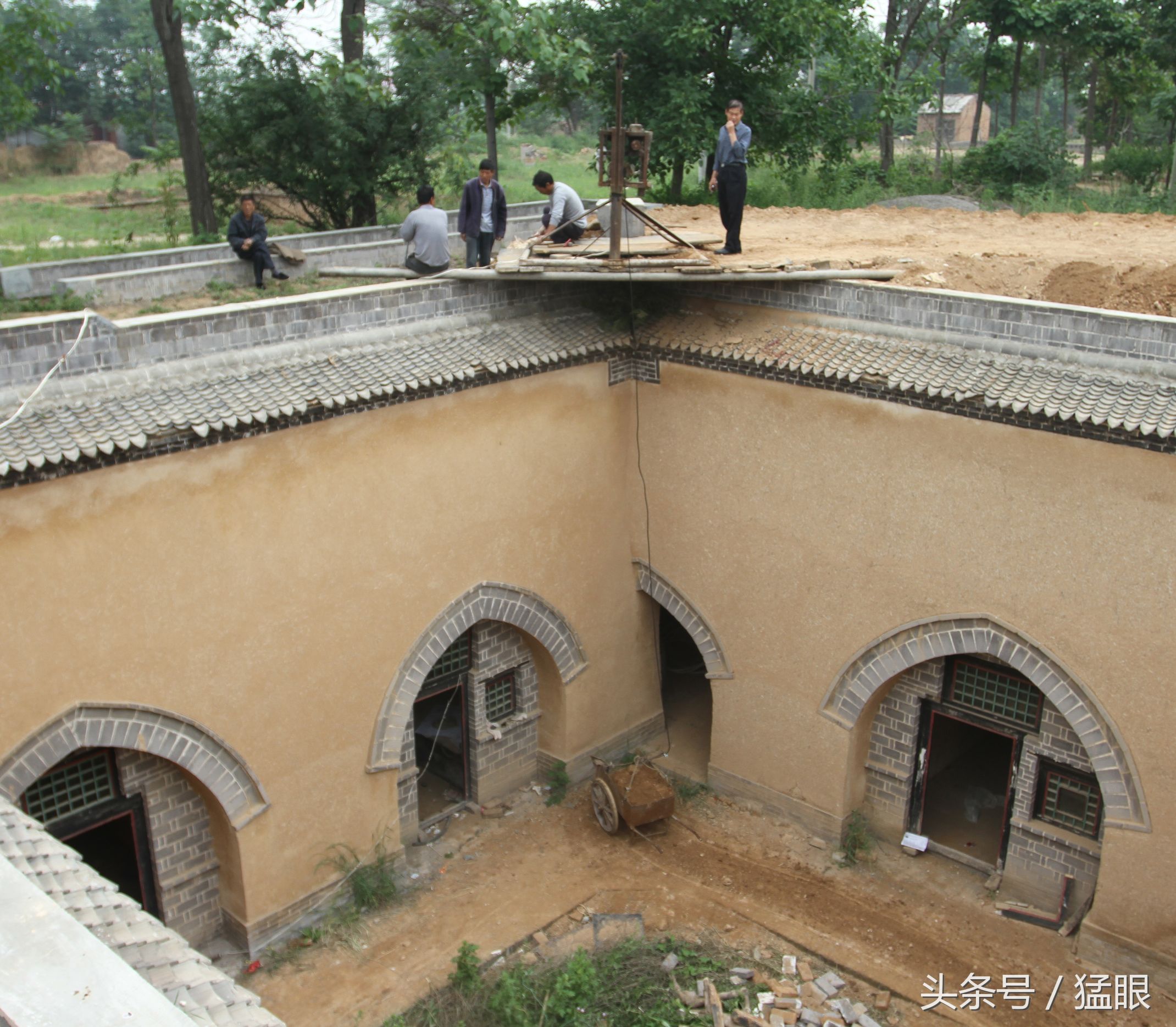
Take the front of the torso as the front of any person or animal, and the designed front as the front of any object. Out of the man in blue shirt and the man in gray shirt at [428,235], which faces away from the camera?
the man in gray shirt

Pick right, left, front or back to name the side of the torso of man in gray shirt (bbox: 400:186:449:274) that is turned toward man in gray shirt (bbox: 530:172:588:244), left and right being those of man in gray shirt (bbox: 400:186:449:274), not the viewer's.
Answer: right

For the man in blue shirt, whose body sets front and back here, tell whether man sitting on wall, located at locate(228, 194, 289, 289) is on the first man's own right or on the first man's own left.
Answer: on the first man's own right

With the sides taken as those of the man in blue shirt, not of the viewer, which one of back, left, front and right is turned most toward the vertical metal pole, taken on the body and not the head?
front

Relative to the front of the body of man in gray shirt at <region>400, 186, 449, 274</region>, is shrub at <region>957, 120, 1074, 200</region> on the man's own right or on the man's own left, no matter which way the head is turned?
on the man's own right

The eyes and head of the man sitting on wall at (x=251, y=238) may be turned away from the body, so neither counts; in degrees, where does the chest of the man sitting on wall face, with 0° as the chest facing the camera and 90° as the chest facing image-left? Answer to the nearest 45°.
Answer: approximately 315°

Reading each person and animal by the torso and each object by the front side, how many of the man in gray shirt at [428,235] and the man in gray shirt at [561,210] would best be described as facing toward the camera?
0

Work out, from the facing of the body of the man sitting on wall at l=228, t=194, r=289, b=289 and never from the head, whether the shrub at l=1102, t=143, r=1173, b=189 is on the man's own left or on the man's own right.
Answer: on the man's own left

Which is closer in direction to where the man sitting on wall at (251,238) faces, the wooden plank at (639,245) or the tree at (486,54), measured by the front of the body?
the wooden plank
